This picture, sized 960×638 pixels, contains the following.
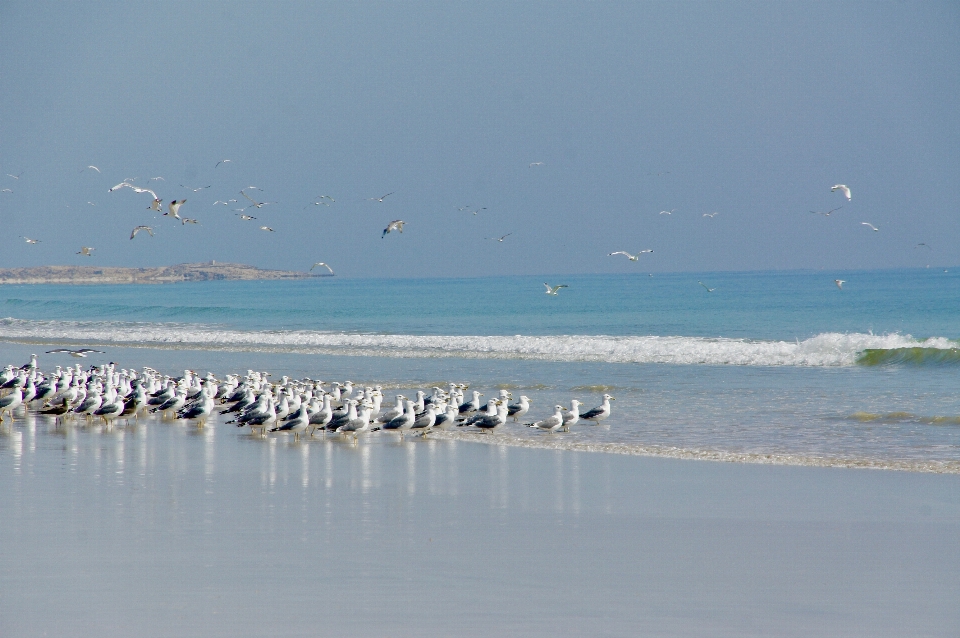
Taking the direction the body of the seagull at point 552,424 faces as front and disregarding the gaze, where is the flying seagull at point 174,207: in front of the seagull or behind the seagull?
behind

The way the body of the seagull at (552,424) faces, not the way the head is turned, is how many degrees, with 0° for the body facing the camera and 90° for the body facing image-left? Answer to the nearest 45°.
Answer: approximately 270°
